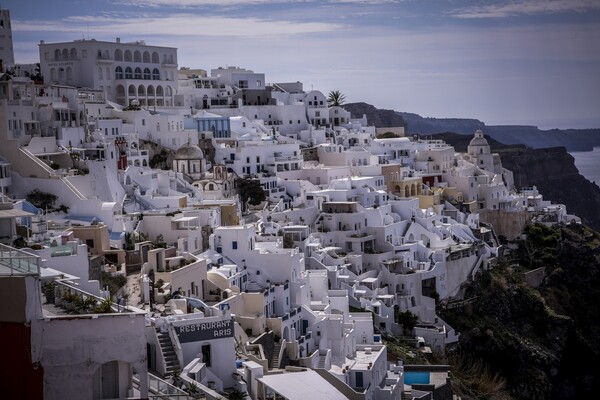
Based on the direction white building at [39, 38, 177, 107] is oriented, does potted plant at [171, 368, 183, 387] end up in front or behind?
in front

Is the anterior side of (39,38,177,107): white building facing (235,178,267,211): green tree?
yes

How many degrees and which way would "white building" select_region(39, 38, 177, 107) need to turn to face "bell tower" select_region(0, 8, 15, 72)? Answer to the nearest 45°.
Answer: approximately 135° to its right

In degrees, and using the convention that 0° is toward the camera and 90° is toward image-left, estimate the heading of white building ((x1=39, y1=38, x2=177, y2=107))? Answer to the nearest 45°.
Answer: approximately 315°

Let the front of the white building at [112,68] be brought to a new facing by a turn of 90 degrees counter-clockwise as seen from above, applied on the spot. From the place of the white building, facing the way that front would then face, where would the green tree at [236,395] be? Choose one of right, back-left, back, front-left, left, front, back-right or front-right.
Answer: back-right

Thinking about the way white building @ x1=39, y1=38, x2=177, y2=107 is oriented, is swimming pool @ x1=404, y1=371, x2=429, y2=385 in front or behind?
in front
